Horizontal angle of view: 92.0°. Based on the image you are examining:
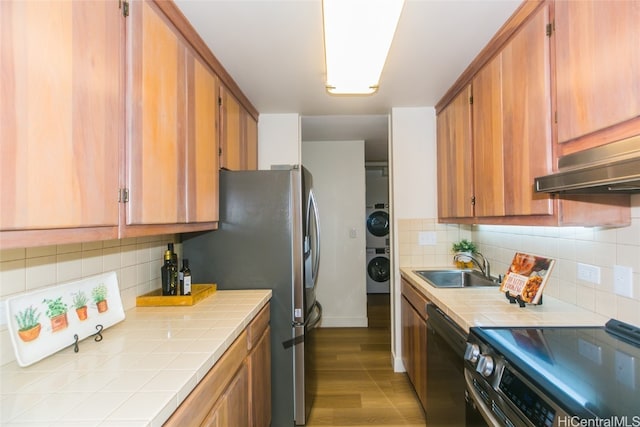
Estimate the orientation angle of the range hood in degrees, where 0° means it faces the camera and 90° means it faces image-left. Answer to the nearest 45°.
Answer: approximately 45°

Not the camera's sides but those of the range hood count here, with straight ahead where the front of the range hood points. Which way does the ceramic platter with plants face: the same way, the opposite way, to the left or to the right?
the opposite way

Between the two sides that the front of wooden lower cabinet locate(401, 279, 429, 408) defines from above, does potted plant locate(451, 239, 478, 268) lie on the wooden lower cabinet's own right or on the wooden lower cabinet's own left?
on the wooden lower cabinet's own right

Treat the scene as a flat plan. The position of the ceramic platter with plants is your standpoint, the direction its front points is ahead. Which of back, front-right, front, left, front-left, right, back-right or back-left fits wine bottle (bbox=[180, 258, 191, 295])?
left

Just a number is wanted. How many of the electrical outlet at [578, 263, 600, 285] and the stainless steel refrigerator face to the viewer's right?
1

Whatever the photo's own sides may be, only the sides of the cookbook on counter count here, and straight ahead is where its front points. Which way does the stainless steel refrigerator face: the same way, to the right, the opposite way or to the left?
the opposite way

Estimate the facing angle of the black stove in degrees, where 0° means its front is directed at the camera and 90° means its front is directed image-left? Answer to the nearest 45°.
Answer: approximately 45°

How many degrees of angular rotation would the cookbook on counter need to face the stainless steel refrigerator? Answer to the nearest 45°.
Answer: approximately 45° to its right

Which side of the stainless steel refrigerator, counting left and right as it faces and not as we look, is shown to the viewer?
right
